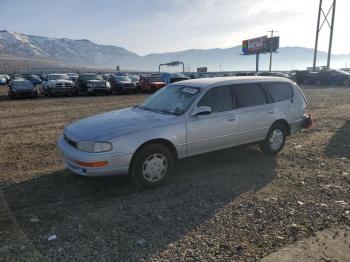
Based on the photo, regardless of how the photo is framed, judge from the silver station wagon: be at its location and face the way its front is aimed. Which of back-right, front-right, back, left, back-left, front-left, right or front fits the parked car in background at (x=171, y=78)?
back-right

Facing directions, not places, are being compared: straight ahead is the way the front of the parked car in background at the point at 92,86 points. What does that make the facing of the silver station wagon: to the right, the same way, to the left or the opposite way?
to the right

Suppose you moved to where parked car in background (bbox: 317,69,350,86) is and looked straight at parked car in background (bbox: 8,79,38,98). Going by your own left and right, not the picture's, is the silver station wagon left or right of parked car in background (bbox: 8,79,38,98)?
left

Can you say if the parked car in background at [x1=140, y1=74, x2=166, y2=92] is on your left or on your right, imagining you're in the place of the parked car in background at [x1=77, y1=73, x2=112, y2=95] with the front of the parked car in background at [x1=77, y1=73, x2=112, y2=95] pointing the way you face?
on your left

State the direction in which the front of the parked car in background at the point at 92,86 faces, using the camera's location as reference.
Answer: facing the viewer and to the right of the viewer

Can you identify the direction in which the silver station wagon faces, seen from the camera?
facing the viewer and to the left of the viewer

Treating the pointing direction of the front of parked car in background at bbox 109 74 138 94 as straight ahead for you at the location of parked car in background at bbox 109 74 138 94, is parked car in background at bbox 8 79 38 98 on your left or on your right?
on your right

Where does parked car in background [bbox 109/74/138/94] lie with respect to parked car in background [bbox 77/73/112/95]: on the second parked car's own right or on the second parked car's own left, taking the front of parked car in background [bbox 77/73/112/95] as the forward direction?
on the second parked car's own left

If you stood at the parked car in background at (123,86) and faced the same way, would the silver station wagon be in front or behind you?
in front

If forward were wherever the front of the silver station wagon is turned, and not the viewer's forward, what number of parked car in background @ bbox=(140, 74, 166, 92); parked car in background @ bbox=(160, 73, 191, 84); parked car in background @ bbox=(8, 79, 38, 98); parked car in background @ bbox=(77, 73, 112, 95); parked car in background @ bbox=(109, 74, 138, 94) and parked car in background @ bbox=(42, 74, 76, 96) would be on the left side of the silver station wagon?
0

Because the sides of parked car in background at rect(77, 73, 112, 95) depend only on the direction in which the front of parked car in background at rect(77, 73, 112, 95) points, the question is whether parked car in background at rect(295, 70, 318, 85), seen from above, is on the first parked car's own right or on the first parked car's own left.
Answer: on the first parked car's own left

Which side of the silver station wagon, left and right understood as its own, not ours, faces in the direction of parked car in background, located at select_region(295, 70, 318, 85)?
back

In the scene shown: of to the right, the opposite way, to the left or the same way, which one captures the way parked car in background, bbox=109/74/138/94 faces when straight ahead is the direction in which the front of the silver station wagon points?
to the left
